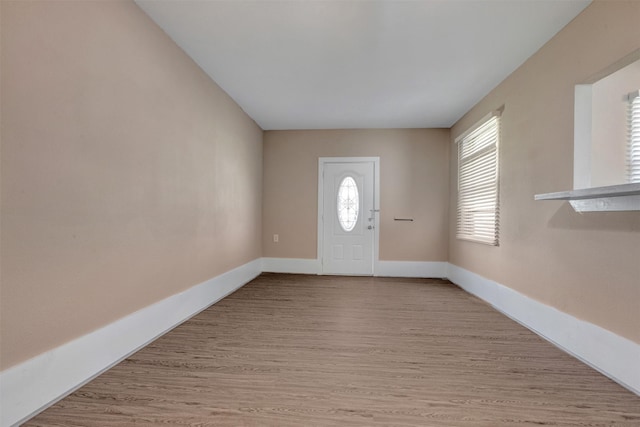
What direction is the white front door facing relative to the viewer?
toward the camera

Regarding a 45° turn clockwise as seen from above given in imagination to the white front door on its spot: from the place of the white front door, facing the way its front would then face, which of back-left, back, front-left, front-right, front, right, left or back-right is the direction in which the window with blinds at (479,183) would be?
left

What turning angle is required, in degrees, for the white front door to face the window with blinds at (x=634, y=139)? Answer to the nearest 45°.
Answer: approximately 45° to its left
